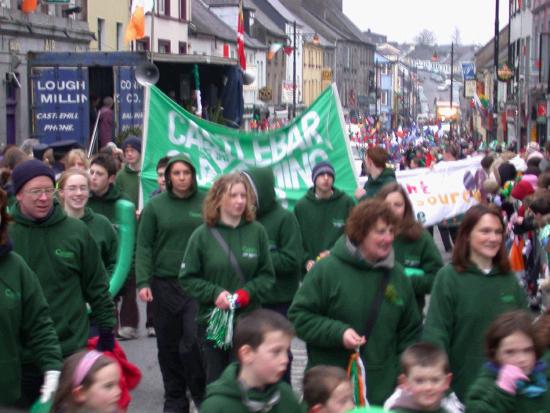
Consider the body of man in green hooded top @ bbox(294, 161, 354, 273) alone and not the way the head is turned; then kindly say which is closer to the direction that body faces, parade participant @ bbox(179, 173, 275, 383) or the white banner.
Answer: the parade participant

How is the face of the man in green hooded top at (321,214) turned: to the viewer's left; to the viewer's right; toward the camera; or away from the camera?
toward the camera

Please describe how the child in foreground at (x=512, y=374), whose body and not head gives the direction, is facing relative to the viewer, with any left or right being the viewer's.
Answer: facing the viewer and to the right of the viewer

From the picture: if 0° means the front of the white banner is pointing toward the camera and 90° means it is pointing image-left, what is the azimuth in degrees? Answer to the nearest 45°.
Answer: approximately 0°

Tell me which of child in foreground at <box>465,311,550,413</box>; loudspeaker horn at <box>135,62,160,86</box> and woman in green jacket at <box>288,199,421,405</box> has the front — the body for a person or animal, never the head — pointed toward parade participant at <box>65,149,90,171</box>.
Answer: the loudspeaker horn

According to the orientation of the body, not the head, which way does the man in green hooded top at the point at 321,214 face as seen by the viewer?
toward the camera

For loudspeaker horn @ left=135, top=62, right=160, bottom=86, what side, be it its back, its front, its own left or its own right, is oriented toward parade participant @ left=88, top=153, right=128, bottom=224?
front

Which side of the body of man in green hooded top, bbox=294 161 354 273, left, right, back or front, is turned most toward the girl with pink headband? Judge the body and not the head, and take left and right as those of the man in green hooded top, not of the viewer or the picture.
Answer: front

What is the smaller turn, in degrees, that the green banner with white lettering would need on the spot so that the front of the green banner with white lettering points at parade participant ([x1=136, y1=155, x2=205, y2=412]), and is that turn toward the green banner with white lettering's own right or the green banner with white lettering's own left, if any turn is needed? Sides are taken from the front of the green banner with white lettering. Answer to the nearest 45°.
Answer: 0° — it already faces them

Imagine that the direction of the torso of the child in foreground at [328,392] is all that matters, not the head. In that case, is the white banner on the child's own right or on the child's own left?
on the child's own left
